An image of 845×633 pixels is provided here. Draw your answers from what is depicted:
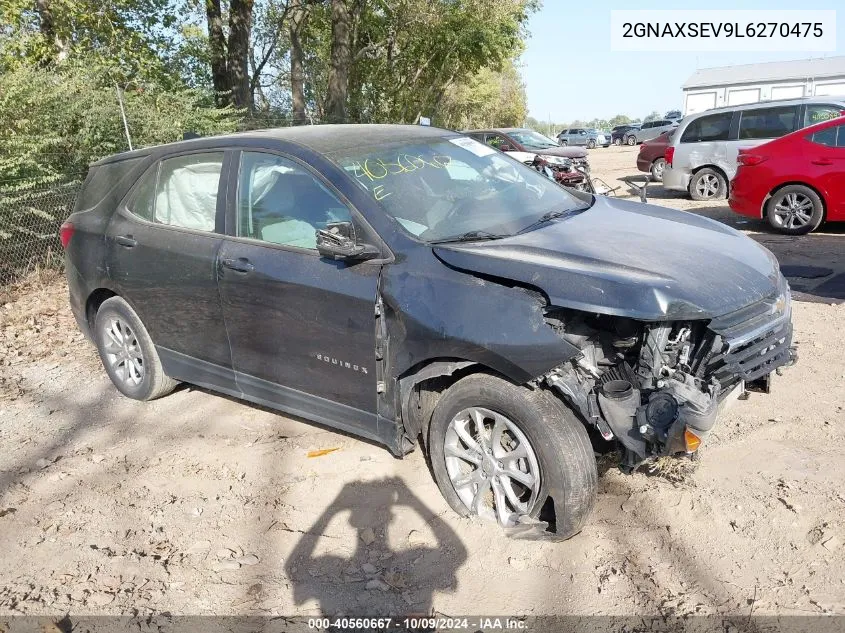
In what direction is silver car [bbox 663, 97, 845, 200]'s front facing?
to the viewer's right

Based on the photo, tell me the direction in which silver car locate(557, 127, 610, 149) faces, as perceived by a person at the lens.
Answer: facing the viewer and to the right of the viewer

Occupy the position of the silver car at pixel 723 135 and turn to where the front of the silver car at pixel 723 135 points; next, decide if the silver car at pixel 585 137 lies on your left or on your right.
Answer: on your left

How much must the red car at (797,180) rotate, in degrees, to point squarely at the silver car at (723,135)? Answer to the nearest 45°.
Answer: approximately 90° to its left

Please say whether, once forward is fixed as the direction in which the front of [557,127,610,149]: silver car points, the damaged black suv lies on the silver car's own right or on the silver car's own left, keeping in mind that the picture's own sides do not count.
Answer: on the silver car's own right

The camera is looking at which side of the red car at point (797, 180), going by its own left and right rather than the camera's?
right

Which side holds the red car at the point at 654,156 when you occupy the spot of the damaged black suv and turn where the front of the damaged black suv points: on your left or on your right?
on your left

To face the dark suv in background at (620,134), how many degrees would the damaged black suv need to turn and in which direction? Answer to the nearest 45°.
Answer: approximately 135° to its left

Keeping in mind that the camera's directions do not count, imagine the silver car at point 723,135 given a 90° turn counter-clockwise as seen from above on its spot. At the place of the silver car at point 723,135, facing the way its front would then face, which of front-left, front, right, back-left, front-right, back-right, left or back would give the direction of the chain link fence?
back-left

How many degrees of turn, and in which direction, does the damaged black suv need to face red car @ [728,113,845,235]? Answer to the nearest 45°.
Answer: approximately 90° to its left
